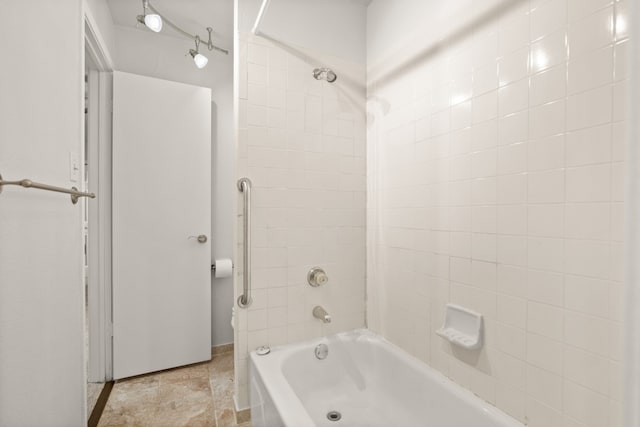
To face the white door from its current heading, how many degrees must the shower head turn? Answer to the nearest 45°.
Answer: approximately 135° to its right

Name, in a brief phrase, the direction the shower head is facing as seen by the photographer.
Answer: facing the viewer and to the right of the viewer

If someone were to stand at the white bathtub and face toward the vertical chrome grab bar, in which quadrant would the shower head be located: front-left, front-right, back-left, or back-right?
front-right
